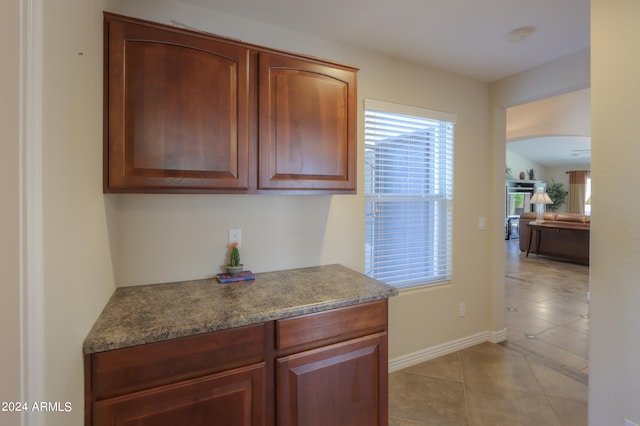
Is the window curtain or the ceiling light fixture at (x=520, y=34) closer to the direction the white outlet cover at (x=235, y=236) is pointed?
the ceiling light fixture

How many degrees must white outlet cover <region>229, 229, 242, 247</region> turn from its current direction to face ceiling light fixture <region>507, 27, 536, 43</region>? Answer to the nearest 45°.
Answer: approximately 90° to its left

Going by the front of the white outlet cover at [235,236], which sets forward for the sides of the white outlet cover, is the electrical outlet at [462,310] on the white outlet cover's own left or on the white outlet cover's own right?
on the white outlet cover's own left

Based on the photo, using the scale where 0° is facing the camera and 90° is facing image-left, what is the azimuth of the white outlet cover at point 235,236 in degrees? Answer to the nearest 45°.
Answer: approximately 0°

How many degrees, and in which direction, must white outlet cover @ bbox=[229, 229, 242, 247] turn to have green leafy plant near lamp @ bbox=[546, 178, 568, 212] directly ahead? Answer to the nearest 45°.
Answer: approximately 135° to its left

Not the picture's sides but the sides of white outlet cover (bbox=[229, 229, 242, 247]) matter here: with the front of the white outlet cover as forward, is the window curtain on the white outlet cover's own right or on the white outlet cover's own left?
on the white outlet cover's own left

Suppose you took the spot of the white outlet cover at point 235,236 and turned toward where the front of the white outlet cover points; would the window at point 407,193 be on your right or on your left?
on your left

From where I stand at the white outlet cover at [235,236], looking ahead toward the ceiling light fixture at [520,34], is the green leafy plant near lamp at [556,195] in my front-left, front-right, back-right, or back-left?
front-left

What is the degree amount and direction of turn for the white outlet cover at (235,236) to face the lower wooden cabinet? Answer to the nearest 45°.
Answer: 0° — it already faces it
